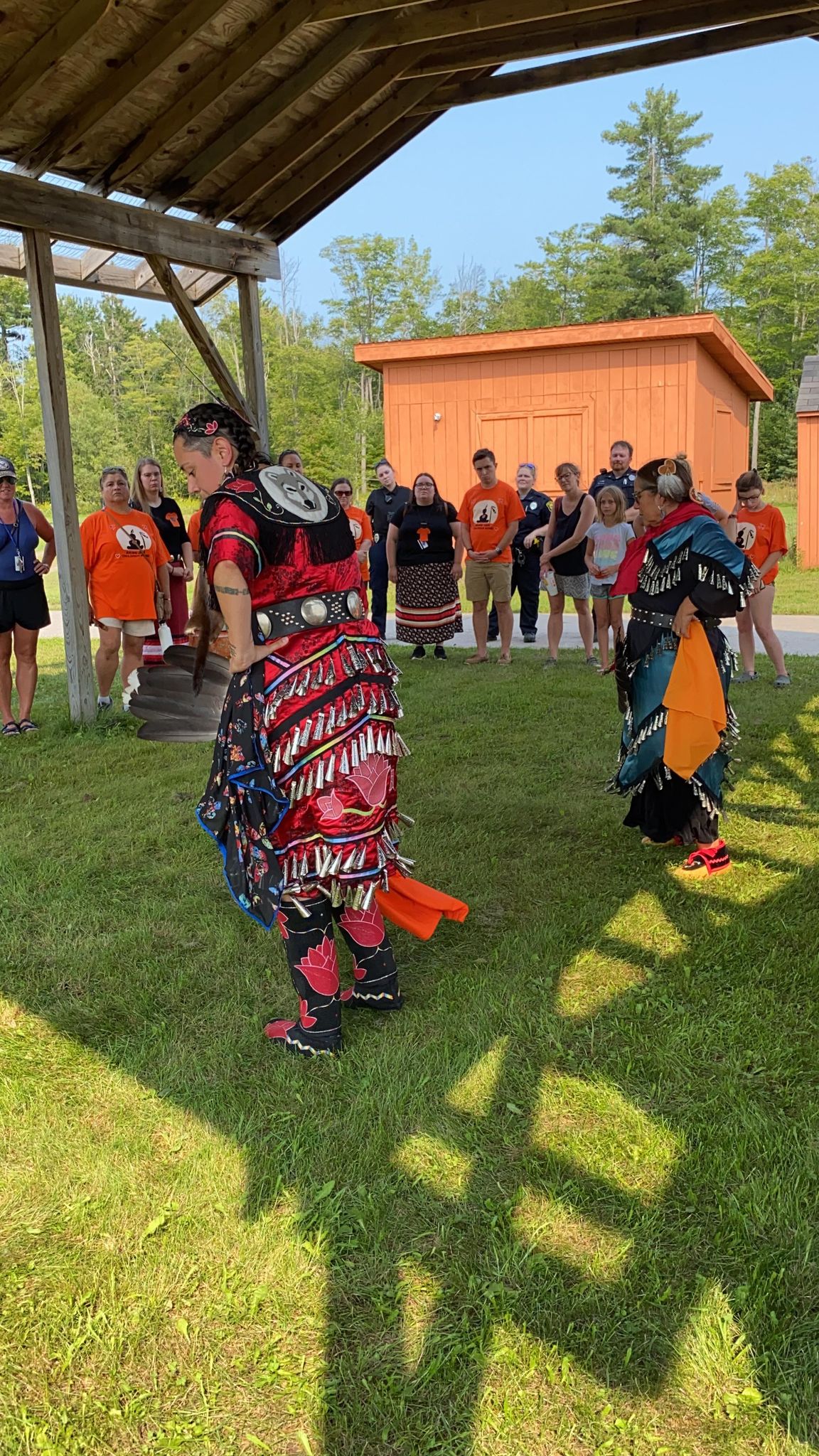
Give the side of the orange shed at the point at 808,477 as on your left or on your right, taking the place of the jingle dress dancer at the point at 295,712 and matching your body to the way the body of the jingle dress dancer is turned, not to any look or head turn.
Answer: on your right

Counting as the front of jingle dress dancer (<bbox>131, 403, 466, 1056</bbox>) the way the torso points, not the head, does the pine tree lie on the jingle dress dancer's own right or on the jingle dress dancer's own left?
on the jingle dress dancer's own right

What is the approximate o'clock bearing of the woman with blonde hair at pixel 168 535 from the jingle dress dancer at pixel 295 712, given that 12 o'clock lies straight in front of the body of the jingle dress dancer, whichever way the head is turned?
The woman with blonde hair is roughly at 1 o'clock from the jingle dress dancer.

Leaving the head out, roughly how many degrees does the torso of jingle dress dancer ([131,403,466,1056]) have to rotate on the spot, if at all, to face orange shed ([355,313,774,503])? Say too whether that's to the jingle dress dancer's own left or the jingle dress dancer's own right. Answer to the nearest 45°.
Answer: approximately 45° to the jingle dress dancer's own right

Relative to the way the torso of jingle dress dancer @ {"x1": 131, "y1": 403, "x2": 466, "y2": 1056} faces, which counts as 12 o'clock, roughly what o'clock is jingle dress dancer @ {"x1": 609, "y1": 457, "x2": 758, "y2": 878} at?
jingle dress dancer @ {"x1": 609, "y1": 457, "x2": 758, "y2": 878} is roughly at 3 o'clock from jingle dress dancer @ {"x1": 131, "y1": 403, "x2": 466, "y2": 1056}.

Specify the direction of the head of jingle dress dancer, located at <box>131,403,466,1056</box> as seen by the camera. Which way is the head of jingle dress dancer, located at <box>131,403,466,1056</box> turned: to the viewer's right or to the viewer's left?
to the viewer's left

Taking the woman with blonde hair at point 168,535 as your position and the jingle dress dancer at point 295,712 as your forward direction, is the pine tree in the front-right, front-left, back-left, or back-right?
back-left

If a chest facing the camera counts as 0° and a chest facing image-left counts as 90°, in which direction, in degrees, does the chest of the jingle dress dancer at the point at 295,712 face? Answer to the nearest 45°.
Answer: approximately 135°
